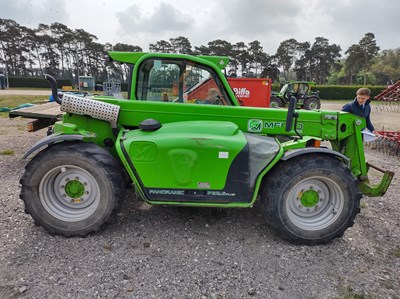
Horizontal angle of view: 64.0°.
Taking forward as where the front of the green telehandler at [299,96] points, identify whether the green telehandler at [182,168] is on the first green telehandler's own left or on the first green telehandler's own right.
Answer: on the first green telehandler's own left

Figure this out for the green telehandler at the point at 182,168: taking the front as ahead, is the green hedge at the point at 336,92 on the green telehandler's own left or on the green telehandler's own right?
on the green telehandler's own left

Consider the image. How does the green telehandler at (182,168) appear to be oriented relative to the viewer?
to the viewer's right

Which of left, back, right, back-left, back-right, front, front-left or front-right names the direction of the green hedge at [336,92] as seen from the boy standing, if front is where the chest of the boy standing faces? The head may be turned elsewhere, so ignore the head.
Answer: back-right

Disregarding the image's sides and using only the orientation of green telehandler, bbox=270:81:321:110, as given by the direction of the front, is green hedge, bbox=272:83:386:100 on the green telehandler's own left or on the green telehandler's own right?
on the green telehandler's own right

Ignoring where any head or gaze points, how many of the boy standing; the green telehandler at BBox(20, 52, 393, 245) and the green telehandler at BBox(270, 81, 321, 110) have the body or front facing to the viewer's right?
1

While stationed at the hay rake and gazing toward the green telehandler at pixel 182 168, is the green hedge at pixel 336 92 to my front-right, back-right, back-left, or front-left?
back-right

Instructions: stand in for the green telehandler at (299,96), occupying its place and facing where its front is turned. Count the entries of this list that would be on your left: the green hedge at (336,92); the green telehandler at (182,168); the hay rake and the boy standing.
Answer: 3

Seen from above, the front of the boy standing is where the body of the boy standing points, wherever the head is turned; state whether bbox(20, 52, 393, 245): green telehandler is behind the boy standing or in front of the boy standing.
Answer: in front

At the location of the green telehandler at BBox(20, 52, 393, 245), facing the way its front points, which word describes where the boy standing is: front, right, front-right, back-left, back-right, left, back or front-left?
front-left

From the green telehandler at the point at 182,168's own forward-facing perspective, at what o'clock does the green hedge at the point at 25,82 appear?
The green hedge is roughly at 8 o'clock from the green telehandler.

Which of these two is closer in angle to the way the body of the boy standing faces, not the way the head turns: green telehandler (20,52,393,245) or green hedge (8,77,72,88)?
the green telehandler

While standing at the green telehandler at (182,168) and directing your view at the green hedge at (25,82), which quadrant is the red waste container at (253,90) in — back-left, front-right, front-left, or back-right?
front-right
